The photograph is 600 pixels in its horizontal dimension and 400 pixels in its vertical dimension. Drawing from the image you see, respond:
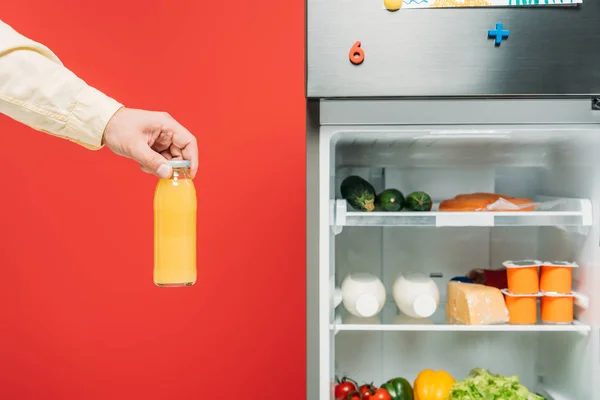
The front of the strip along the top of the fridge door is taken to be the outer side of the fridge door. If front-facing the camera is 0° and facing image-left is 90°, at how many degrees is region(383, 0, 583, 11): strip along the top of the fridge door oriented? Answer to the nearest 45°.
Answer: approximately 0°

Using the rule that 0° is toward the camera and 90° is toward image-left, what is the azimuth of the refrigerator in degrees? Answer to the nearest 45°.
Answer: approximately 0°

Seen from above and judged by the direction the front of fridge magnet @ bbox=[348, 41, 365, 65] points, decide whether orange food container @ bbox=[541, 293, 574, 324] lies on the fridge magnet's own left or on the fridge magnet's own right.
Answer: on the fridge magnet's own left
